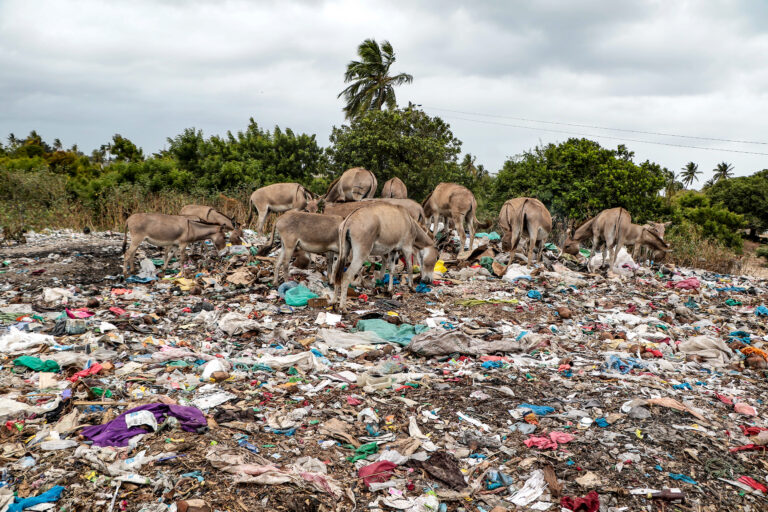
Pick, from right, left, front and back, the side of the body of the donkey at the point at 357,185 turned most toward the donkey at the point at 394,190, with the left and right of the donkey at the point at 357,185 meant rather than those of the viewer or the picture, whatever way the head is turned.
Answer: right

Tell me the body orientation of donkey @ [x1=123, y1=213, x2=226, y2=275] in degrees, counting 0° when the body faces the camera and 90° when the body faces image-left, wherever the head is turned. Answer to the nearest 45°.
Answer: approximately 270°

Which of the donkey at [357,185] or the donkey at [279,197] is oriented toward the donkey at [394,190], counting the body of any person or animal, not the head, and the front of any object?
the donkey at [279,197]

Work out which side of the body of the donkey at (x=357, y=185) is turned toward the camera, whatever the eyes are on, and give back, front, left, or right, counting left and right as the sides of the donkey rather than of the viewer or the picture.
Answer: left

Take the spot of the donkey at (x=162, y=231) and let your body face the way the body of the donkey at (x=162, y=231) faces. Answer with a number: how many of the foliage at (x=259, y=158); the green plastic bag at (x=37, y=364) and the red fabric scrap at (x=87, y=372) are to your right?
2

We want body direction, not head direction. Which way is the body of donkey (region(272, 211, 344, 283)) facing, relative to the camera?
to the viewer's right

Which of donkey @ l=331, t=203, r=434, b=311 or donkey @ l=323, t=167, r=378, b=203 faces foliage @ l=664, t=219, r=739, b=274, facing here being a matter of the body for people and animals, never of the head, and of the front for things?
donkey @ l=331, t=203, r=434, b=311

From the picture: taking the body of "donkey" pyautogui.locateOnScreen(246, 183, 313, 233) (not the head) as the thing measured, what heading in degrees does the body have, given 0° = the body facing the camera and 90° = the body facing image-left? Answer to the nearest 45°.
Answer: approximately 270°

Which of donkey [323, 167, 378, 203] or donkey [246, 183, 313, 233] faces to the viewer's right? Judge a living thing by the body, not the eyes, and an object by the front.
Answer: donkey [246, 183, 313, 233]

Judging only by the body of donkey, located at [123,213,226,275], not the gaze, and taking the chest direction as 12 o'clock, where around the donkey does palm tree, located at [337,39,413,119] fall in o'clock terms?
The palm tree is roughly at 10 o'clock from the donkey.

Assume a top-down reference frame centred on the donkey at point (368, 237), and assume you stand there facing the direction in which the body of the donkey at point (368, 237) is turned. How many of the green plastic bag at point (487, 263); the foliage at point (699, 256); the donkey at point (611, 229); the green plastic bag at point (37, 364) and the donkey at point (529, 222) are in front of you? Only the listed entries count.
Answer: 4

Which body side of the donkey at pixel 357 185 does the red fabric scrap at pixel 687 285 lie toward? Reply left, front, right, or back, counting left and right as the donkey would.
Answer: back
